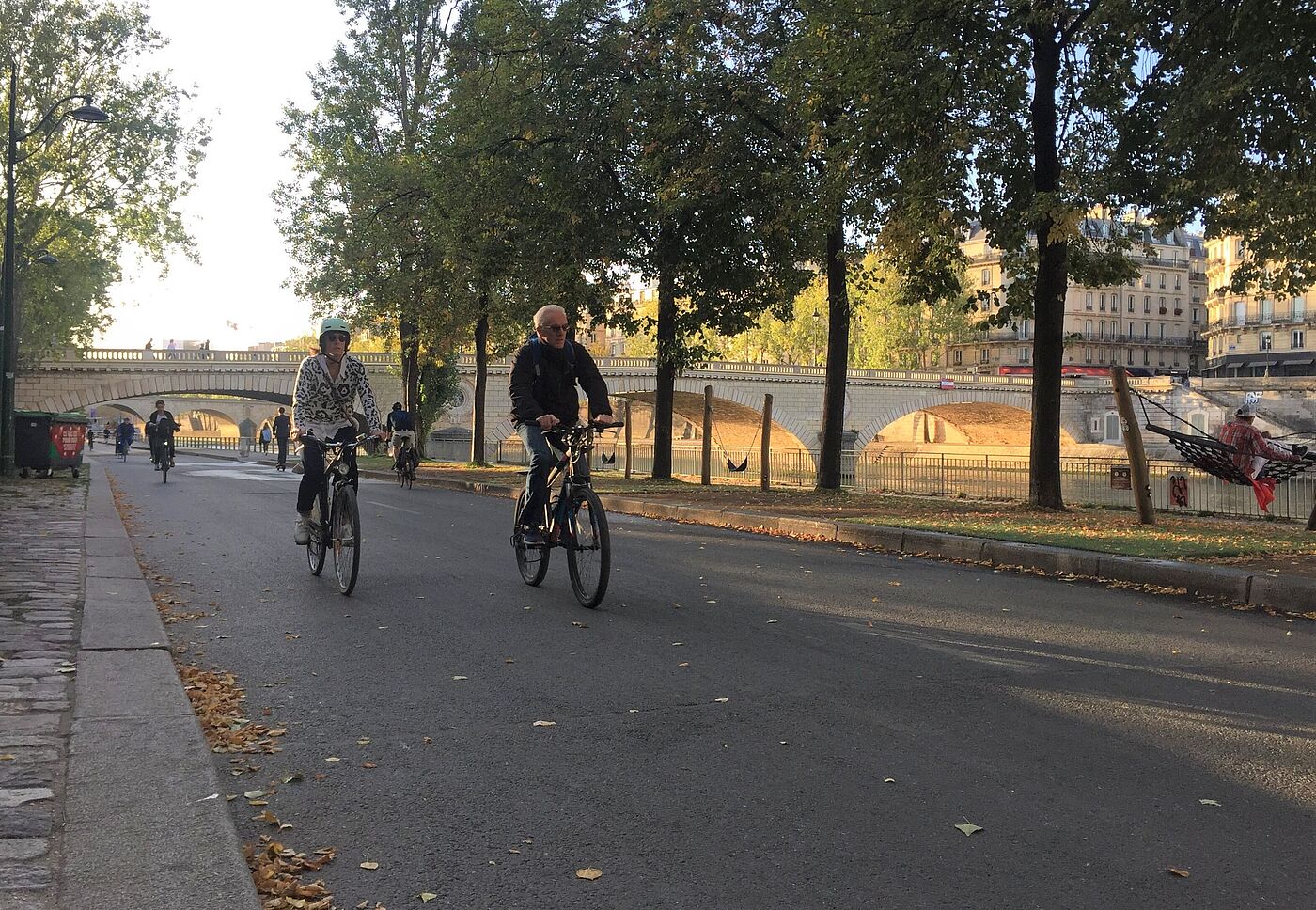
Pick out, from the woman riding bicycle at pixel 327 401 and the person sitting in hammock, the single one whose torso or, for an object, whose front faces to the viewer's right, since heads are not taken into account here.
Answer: the person sitting in hammock

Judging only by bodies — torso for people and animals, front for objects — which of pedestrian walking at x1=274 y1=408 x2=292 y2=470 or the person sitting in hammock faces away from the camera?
the pedestrian walking

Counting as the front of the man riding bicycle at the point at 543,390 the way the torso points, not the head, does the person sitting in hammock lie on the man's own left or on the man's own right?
on the man's own left

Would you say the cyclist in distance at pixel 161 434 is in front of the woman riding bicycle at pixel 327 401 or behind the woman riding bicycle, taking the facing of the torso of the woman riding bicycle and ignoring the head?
behind

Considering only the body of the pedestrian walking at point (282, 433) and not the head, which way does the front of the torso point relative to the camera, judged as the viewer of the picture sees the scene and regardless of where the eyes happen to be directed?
away from the camera

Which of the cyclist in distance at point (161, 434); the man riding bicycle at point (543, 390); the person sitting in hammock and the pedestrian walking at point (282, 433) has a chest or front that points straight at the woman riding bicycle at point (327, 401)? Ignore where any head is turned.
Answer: the cyclist in distance

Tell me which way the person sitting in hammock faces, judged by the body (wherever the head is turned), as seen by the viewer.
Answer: to the viewer's right

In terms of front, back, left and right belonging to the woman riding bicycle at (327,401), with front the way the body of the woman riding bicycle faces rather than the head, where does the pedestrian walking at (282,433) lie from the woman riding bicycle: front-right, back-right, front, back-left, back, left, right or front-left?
back

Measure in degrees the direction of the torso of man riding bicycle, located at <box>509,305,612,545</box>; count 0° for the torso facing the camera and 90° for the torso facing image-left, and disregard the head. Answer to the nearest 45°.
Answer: approximately 315°
